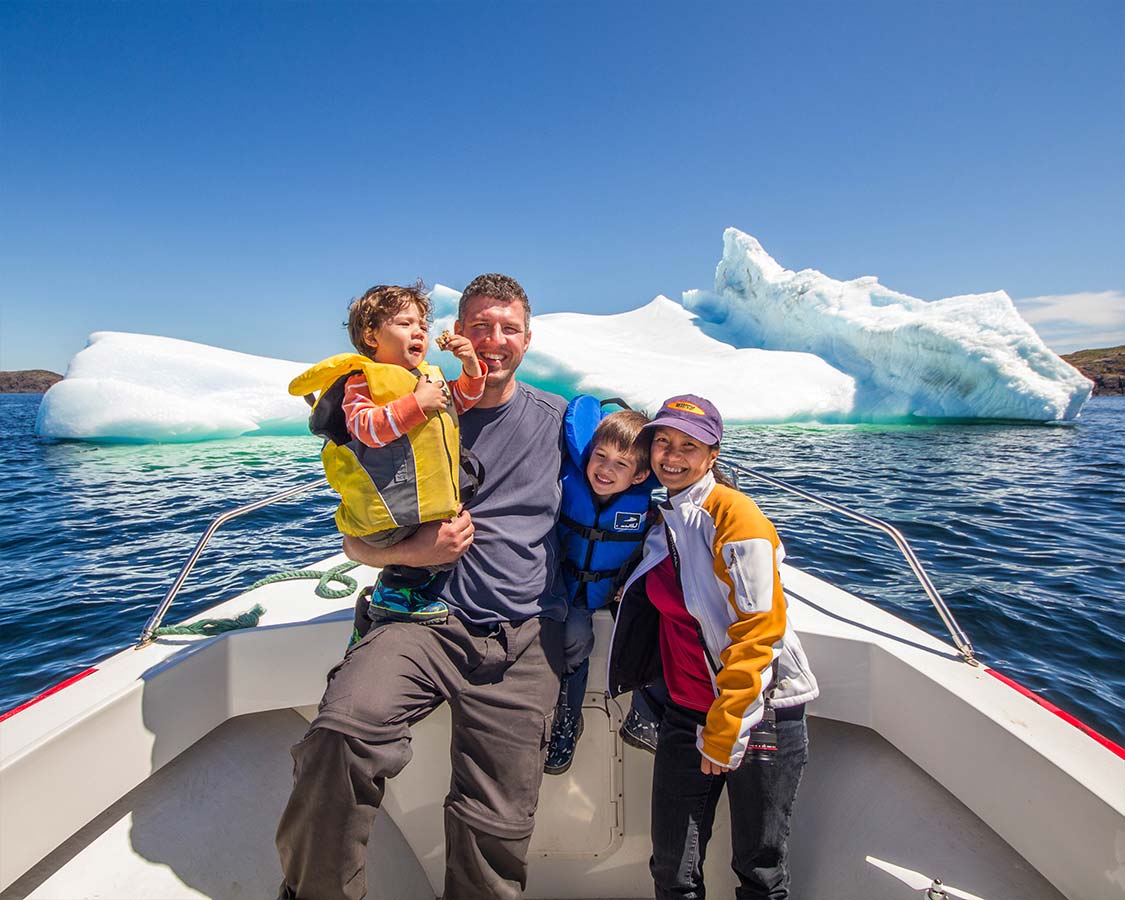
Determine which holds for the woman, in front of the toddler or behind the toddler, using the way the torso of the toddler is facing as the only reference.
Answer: in front

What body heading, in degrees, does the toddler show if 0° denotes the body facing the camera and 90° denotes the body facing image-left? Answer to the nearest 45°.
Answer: approximately 315°

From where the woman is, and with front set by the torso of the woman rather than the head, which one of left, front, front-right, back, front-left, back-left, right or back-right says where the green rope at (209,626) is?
front-right

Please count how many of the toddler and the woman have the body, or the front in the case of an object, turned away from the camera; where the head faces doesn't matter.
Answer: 0

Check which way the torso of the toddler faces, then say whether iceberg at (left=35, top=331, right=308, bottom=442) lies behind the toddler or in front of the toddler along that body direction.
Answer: behind

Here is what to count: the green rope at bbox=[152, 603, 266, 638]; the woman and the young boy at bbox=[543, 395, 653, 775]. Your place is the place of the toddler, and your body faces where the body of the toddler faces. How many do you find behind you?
1

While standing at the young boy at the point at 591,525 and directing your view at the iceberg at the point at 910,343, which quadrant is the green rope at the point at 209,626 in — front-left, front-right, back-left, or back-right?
back-left

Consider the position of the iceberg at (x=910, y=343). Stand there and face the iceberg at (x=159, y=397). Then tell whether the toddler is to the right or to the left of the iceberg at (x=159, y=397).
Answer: left

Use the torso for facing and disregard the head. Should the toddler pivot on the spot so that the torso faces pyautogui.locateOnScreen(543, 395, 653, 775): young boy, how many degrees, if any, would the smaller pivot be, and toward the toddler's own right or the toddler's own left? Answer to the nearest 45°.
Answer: approximately 45° to the toddler's own left

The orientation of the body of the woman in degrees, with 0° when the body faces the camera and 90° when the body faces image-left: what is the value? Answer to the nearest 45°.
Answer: approximately 45°

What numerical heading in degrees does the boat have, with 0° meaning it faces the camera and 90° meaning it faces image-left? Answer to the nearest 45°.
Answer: approximately 180°
